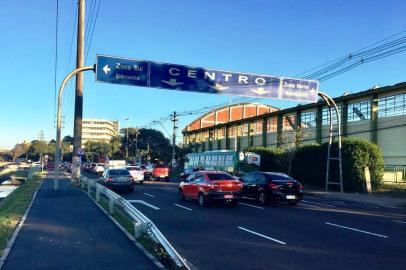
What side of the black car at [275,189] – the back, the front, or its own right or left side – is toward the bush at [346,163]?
right

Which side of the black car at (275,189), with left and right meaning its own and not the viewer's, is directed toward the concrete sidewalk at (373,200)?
right

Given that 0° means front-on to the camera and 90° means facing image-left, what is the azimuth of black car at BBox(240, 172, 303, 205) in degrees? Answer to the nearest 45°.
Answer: approximately 135°

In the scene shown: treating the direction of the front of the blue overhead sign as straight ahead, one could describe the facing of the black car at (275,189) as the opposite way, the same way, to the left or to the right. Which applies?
the opposite way

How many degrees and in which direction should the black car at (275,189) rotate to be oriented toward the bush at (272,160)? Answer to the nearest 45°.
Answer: approximately 45° to its right

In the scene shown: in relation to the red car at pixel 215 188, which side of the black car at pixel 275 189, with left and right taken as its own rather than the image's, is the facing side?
left

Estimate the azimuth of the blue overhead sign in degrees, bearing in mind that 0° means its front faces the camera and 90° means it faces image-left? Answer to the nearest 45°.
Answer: approximately 315°

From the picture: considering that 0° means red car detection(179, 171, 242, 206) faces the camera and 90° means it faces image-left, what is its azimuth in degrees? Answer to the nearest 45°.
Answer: approximately 135°

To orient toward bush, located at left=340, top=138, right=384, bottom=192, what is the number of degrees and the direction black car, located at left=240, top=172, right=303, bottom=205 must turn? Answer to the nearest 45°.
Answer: approximately 90° to its right

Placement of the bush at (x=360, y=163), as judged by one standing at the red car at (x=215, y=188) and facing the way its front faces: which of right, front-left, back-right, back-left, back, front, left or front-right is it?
right
